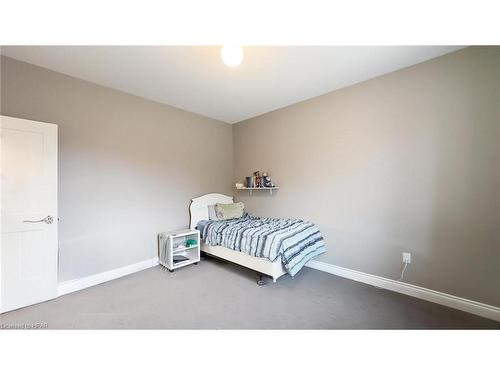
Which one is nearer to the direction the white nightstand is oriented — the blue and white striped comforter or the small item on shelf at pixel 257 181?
the blue and white striped comforter

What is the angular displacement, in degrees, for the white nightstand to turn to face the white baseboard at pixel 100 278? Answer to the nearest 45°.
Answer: approximately 135° to its right

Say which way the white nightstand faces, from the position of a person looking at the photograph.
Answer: facing the viewer and to the right of the viewer

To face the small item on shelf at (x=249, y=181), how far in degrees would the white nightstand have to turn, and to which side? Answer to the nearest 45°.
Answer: approximately 45° to its left

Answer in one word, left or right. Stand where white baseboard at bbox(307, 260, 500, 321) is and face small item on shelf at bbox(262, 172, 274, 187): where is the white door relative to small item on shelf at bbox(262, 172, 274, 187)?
left

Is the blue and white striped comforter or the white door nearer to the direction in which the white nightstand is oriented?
the blue and white striped comforter

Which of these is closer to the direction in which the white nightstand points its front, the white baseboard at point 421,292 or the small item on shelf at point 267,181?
the white baseboard

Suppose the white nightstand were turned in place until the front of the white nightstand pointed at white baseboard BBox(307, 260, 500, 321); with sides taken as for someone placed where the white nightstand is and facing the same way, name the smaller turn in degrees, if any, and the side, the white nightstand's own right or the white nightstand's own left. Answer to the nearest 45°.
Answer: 0° — it already faces it

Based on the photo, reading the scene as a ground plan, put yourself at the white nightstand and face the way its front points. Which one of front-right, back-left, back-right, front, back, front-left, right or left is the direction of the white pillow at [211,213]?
left

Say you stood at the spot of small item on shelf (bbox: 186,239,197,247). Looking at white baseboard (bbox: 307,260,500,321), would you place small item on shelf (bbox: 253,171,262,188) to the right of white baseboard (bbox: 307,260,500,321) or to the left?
left

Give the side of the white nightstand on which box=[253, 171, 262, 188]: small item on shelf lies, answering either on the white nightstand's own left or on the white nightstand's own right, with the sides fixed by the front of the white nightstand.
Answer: on the white nightstand's own left

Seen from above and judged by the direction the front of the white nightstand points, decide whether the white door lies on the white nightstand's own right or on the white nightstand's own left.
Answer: on the white nightstand's own right
